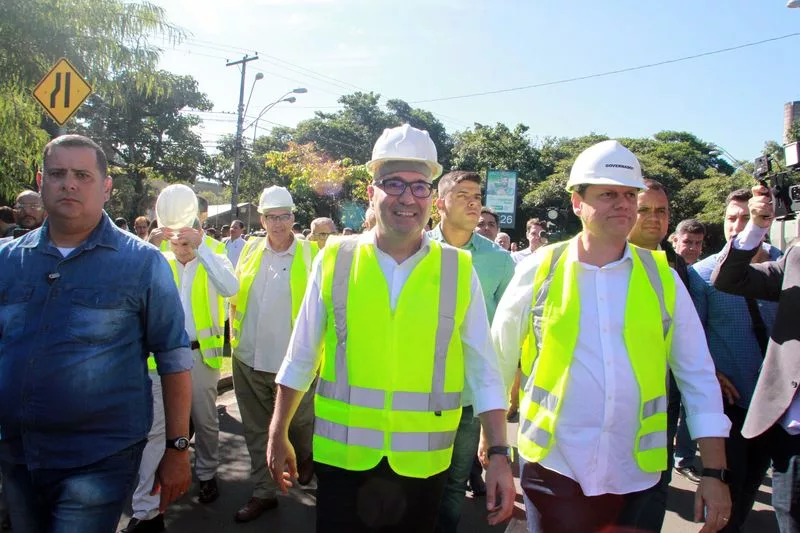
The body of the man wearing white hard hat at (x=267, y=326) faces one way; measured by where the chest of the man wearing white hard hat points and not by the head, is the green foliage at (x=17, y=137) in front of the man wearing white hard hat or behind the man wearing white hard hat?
behind

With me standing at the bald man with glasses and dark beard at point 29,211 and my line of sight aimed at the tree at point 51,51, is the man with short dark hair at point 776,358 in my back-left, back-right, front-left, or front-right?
back-right

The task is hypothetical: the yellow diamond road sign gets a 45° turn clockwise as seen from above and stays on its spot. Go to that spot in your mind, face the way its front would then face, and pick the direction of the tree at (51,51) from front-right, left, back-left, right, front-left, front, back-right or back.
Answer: back-right

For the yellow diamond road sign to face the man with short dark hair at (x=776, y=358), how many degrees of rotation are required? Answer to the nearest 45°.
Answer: approximately 45° to its left

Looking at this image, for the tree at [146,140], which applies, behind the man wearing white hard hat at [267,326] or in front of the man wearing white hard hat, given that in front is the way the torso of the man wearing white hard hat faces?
behind

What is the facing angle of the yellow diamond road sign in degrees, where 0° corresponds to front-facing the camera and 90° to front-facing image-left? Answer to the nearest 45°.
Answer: approximately 0°

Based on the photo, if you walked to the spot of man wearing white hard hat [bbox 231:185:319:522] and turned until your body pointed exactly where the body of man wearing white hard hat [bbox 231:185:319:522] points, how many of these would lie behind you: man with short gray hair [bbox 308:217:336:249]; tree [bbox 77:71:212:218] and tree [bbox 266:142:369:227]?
3

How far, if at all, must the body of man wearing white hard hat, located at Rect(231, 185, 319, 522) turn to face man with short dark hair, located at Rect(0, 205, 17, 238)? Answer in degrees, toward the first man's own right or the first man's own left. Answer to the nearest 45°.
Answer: approximately 135° to the first man's own right

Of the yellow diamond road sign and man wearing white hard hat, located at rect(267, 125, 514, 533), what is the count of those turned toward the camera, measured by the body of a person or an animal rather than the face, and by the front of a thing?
2
